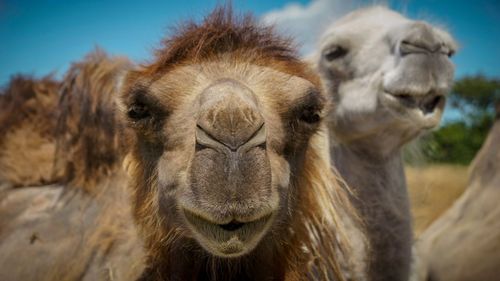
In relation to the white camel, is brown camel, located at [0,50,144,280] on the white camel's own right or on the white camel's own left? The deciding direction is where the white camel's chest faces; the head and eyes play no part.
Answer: on the white camel's own right
